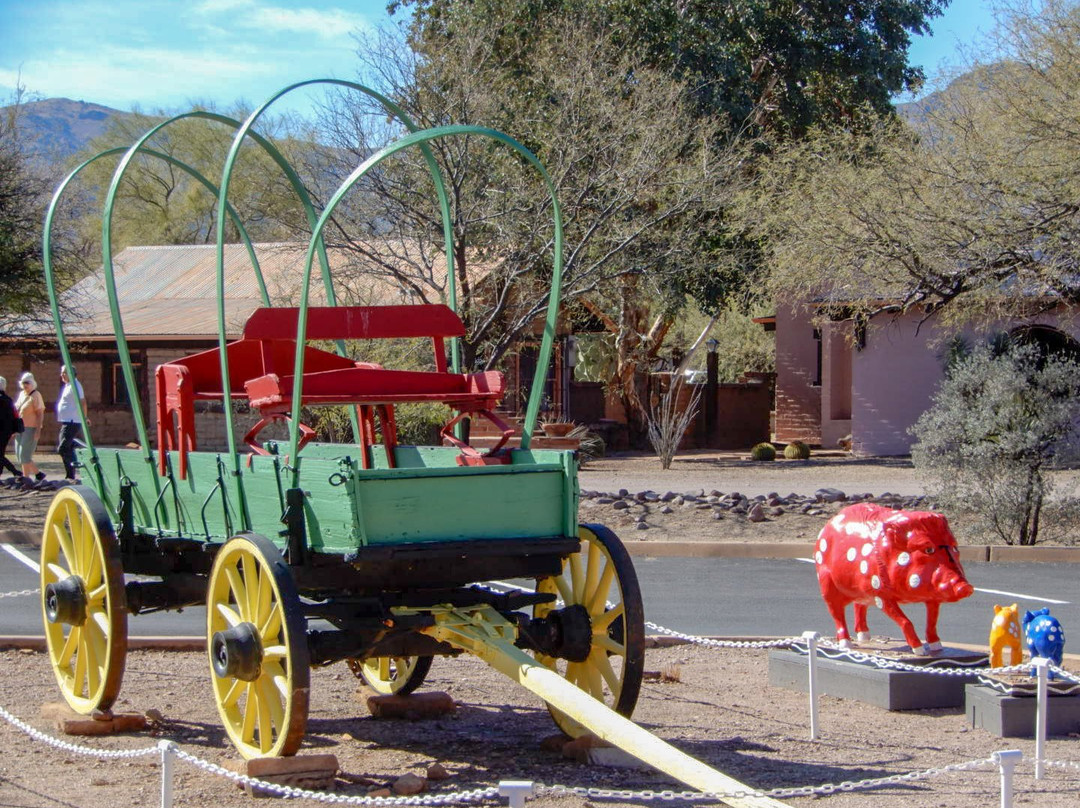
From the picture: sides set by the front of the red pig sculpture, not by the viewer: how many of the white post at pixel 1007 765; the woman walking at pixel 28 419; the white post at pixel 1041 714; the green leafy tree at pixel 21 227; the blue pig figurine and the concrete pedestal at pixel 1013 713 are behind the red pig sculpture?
2

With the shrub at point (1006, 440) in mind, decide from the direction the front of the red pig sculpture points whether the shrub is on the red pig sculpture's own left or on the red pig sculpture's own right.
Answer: on the red pig sculpture's own left

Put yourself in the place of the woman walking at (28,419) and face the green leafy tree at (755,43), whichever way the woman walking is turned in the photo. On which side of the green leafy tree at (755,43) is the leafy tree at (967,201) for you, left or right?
right

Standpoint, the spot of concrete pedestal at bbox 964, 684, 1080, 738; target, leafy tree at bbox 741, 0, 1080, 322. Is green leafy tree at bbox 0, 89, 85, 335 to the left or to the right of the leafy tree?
left

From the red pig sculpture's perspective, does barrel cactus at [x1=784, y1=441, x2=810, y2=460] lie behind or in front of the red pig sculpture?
behind

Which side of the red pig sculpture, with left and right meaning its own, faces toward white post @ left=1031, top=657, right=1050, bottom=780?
front

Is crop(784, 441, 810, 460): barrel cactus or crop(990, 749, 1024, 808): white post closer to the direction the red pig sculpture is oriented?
the white post

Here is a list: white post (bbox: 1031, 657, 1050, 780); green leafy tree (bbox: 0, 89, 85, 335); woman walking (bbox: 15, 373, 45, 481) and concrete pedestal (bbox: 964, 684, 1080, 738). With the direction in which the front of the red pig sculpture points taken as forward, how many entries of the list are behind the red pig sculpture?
2

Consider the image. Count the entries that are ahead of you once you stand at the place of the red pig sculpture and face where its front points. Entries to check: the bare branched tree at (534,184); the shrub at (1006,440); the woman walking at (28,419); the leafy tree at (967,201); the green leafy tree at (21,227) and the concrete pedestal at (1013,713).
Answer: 1

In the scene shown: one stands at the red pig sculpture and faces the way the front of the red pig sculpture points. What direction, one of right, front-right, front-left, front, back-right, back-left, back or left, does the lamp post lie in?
back-left

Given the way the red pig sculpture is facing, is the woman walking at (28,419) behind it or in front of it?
behind

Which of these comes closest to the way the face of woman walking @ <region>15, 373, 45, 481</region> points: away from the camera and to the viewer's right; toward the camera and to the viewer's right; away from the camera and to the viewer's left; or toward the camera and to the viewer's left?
toward the camera and to the viewer's left

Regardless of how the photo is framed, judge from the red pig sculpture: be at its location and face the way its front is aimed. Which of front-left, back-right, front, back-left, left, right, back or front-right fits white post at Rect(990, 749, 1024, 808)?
front-right

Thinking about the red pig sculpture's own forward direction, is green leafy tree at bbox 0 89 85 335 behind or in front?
behind

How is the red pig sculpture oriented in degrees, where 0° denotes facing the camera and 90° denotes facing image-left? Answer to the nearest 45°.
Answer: approximately 315°
